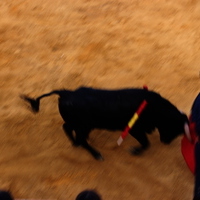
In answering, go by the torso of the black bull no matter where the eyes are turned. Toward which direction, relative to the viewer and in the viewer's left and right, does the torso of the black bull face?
facing to the right of the viewer
